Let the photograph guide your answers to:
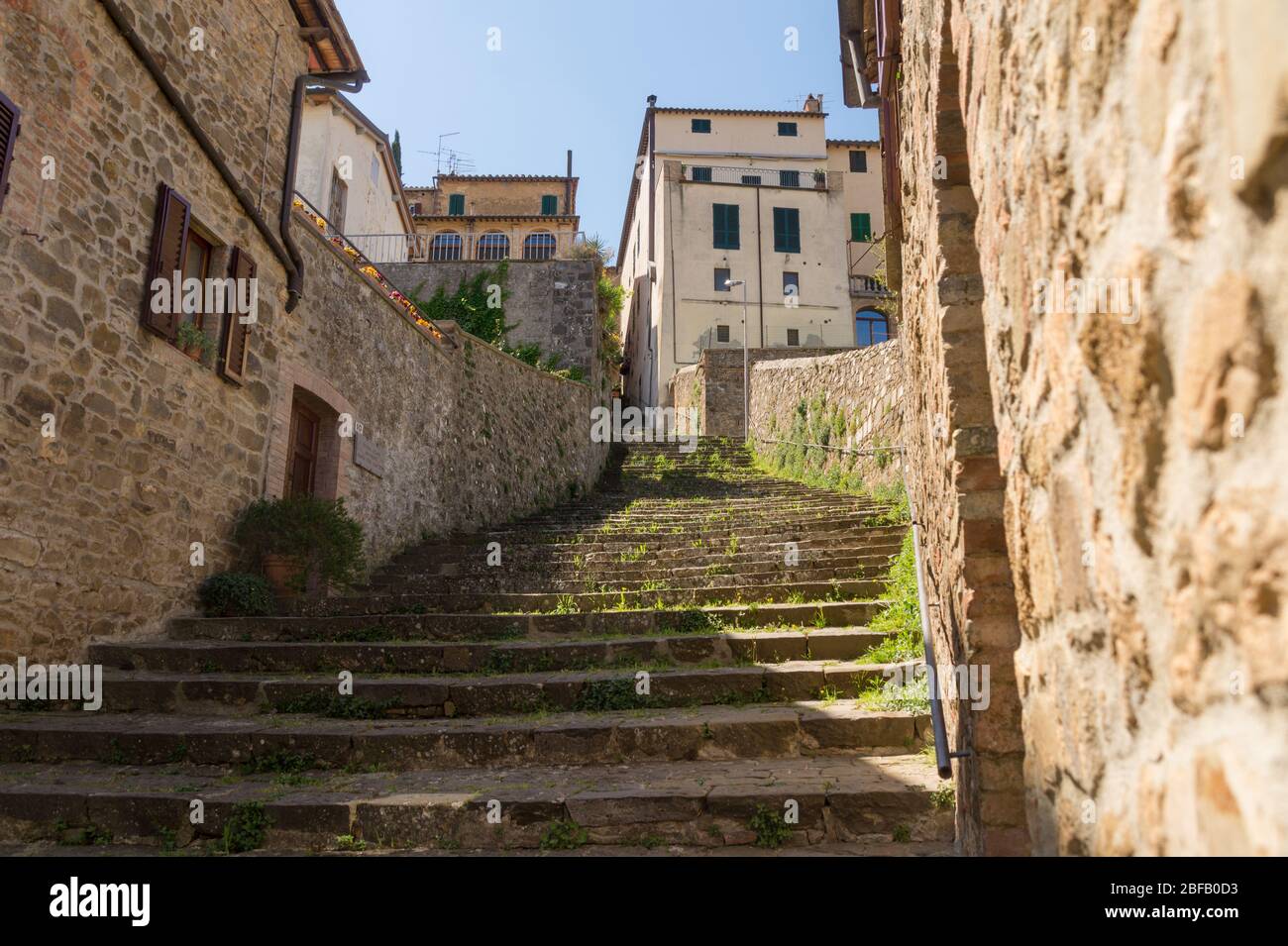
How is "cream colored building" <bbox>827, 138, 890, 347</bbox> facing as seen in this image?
toward the camera

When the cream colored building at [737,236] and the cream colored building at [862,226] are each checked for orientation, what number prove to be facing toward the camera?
2

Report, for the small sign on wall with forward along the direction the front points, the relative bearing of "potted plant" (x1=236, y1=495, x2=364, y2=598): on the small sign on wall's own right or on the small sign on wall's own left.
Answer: on the small sign on wall's own right

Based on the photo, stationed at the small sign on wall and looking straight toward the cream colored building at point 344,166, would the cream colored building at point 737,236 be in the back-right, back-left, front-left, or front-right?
front-right

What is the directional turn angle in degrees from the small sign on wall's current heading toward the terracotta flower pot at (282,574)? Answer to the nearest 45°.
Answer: approximately 45° to its right

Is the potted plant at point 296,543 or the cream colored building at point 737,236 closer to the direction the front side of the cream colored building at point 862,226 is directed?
the potted plant

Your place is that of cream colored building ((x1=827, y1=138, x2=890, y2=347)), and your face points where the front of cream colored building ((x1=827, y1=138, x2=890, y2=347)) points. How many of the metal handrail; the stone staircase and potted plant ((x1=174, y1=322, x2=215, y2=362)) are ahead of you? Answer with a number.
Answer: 3

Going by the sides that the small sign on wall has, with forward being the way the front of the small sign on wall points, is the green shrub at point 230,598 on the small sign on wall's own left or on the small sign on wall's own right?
on the small sign on wall's own right

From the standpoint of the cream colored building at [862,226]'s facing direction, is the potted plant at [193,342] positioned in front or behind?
in front

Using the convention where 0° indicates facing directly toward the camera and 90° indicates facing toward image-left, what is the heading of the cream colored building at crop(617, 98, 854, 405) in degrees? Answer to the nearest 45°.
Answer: approximately 0°

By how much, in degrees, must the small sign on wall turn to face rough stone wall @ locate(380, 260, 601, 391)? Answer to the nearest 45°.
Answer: approximately 135° to its left

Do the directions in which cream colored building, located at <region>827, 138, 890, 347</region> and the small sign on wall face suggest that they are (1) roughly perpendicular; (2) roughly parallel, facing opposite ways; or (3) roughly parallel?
roughly perpendicular

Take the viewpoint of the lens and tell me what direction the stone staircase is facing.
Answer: facing the viewer

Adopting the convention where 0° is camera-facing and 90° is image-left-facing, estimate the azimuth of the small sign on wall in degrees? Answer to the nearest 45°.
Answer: approximately 315°
